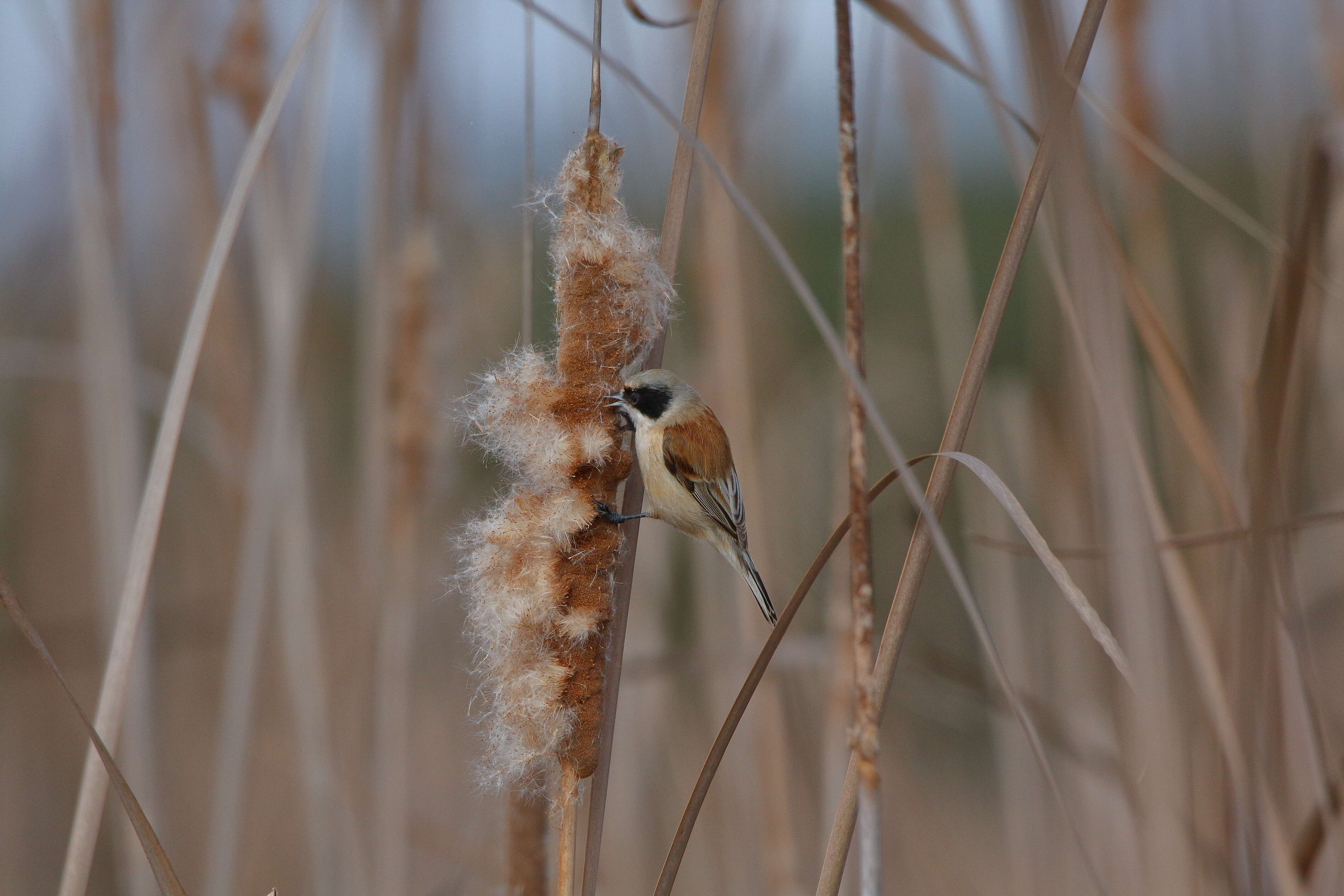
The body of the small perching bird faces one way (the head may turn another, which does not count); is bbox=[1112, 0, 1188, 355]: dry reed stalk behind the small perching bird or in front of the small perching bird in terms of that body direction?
behind

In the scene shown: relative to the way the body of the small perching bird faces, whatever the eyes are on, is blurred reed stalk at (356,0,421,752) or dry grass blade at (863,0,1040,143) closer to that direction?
the blurred reed stalk

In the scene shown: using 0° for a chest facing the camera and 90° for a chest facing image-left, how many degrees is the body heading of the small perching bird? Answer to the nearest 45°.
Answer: approximately 90°

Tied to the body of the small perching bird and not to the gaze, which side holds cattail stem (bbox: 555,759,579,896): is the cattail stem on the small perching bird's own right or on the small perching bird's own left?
on the small perching bird's own left
